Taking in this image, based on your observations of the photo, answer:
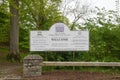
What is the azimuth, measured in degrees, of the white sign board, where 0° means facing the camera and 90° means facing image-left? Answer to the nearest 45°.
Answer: approximately 0°

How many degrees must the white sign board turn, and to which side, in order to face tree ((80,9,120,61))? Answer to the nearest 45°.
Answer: approximately 90° to its left
